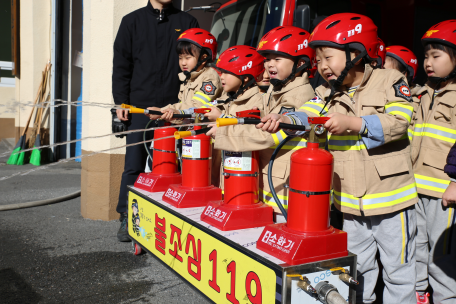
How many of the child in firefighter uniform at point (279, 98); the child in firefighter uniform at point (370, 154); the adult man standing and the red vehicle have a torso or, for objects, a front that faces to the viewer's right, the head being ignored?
0

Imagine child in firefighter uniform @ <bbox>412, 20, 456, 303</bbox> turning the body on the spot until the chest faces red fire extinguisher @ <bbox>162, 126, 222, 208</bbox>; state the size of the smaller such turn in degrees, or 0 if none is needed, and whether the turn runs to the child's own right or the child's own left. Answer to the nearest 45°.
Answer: approximately 45° to the child's own right

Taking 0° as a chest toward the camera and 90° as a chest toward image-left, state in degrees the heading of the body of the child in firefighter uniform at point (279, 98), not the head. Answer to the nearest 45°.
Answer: approximately 45°

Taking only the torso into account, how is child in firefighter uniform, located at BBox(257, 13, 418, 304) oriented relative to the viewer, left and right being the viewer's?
facing the viewer and to the left of the viewer

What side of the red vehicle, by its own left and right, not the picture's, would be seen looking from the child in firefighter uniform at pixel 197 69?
front

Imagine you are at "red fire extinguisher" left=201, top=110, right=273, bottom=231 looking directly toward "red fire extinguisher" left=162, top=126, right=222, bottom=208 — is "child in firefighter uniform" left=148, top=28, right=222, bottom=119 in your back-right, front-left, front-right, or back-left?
front-right

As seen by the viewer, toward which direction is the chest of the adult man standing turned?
toward the camera

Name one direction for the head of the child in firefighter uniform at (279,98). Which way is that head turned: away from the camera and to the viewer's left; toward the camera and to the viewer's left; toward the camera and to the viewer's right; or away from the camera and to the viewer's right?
toward the camera and to the viewer's left

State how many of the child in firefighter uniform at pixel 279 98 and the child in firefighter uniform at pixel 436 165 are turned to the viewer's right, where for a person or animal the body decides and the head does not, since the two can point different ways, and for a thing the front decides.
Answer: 0

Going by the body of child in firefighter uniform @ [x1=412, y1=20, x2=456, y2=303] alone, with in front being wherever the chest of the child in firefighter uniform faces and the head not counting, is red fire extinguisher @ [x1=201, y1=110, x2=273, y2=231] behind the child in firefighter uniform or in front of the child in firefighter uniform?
in front

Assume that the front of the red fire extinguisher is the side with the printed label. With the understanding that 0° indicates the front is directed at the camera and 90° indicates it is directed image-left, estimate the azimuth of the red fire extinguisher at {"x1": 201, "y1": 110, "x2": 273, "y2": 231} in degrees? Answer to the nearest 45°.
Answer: approximately 45°

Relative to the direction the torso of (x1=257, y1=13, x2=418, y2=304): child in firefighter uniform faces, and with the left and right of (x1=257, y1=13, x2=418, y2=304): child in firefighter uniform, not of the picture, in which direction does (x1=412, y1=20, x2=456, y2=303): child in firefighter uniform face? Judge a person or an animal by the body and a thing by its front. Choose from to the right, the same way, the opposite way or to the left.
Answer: the same way

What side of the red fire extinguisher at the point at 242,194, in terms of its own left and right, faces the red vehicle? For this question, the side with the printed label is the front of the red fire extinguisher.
back

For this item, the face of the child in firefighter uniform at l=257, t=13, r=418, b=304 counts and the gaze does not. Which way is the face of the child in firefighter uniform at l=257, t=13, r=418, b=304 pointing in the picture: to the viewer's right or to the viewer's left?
to the viewer's left
